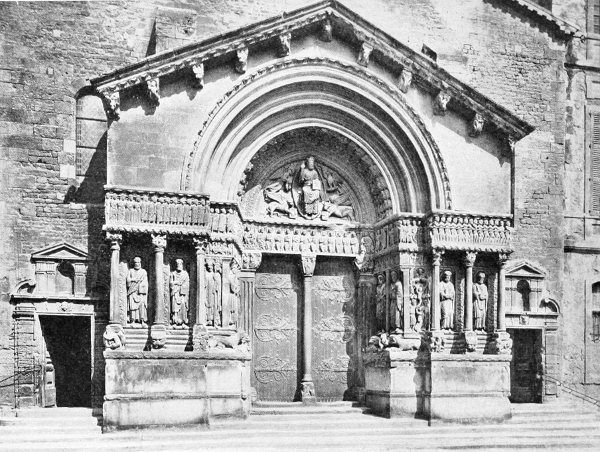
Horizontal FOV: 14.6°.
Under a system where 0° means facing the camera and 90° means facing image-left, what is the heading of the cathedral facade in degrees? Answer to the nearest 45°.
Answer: approximately 0°
